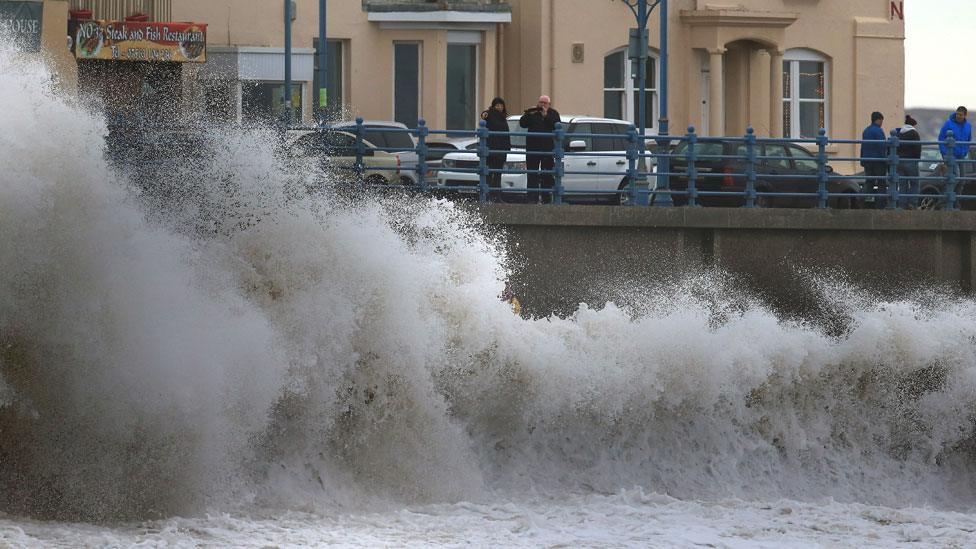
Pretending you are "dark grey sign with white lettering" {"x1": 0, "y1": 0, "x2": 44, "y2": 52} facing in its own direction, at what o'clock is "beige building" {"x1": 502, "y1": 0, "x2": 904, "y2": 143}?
The beige building is roughly at 8 o'clock from the dark grey sign with white lettering.

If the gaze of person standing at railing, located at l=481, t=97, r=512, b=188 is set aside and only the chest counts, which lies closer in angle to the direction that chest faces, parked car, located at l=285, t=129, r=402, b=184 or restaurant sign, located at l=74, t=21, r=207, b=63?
the parked car

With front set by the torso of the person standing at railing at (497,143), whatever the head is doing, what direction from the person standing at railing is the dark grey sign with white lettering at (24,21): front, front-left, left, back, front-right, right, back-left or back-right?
back-right

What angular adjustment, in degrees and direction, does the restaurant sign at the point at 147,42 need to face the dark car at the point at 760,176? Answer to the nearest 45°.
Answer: approximately 45° to its left

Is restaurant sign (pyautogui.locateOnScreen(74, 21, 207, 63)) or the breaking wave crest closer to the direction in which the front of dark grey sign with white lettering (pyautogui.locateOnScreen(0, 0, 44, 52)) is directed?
the breaking wave crest

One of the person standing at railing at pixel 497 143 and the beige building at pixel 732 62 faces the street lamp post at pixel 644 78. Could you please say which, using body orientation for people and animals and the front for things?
the beige building

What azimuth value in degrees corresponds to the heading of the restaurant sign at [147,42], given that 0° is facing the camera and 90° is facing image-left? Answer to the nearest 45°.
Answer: approximately 0°
